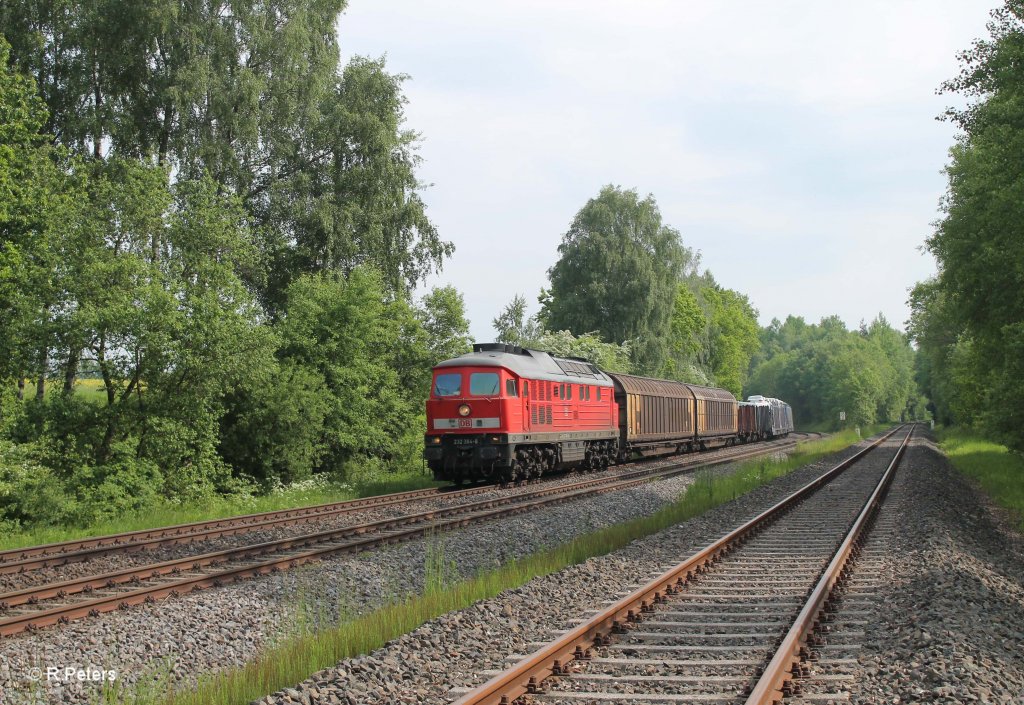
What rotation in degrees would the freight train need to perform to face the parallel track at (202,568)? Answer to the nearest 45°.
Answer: approximately 45° to its left

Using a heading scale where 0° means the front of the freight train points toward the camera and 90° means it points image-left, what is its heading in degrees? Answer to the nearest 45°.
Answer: approximately 45°

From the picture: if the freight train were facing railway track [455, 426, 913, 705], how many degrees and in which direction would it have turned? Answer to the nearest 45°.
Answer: approximately 45° to its left

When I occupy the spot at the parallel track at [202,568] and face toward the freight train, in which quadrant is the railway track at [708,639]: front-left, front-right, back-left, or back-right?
back-right
